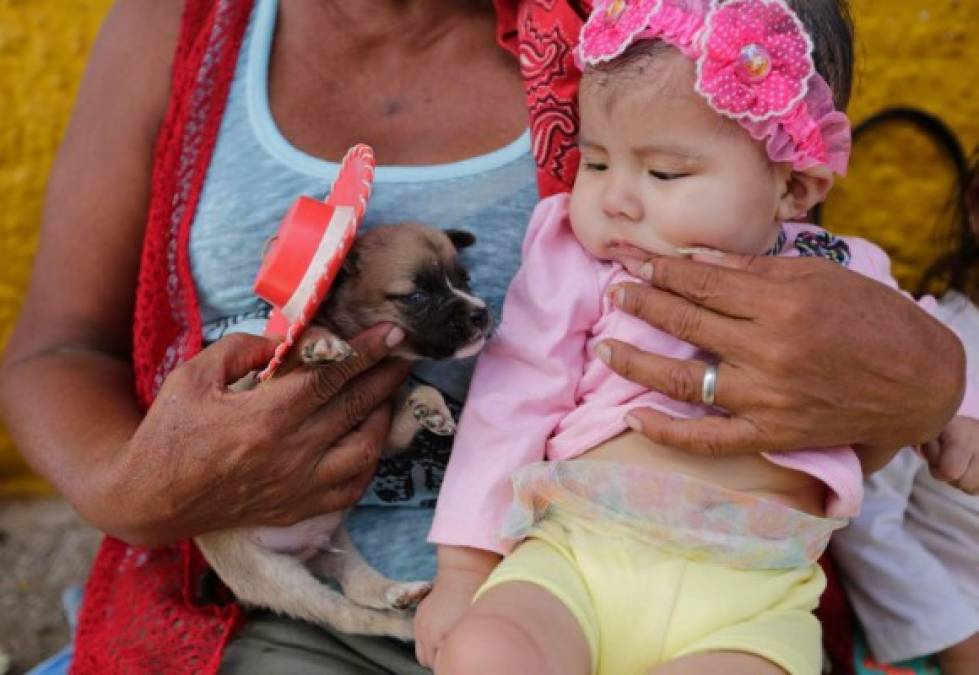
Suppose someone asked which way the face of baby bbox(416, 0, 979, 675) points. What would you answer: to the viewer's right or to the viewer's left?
to the viewer's left

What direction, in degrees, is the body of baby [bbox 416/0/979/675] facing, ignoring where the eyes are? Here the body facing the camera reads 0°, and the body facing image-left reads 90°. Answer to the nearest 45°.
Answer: approximately 45°
